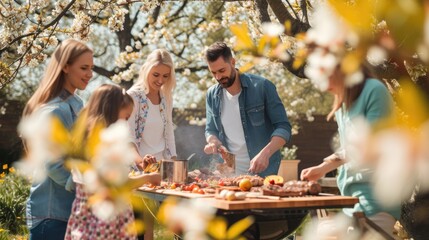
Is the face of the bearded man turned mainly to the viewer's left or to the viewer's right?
to the viewer's left

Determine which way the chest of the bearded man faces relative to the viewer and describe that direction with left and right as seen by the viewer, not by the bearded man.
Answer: facing the viewer and to the left of the viewer

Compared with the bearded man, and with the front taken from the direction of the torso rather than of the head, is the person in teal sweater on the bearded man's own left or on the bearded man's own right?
on the bearded man's own left

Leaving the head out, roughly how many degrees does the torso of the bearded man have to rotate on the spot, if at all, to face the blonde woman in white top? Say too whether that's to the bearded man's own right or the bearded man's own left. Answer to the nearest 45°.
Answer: approximately 45° to the bearded man's own right

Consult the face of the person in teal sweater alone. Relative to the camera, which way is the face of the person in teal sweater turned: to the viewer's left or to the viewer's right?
to the viewer's left

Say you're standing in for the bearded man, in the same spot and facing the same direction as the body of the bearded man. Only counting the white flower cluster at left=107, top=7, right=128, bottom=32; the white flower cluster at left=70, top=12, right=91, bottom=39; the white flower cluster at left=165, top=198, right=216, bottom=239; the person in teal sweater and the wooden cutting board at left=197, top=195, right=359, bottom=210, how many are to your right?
2

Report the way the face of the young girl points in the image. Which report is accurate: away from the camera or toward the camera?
away from the camera

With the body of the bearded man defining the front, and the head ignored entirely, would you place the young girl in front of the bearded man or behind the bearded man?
in front

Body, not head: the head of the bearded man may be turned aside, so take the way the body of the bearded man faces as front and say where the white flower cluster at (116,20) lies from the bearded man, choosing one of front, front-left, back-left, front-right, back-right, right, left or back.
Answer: right

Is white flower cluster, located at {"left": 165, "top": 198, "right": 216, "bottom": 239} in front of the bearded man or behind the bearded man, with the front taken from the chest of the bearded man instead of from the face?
in front

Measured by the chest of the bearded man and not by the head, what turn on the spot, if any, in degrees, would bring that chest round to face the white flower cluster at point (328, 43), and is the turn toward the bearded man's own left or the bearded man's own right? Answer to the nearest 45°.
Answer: approximately 45° to the bearded man's own left
